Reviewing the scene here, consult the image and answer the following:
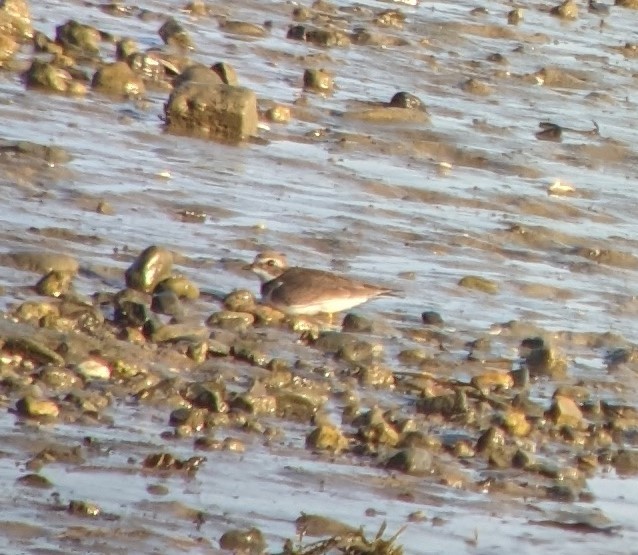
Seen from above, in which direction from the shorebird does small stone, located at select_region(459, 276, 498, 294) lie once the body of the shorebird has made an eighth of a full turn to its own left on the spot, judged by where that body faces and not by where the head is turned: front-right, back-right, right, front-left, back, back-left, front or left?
back

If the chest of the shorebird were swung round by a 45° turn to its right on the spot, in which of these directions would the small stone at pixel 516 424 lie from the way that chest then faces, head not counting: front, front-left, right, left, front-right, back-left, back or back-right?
back

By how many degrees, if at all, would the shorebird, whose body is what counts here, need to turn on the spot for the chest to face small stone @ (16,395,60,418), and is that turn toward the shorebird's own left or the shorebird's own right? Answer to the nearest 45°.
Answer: approximately 45° to the shorebird's own left

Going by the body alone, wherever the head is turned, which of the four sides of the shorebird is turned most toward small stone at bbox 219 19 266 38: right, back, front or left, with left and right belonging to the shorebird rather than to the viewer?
right

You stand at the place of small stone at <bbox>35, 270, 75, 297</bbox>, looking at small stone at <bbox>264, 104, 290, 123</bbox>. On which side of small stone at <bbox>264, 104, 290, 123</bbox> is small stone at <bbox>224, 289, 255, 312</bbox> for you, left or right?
right

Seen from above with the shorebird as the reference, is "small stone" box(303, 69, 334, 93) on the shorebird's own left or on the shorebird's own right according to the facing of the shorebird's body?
on the shorebird's own right

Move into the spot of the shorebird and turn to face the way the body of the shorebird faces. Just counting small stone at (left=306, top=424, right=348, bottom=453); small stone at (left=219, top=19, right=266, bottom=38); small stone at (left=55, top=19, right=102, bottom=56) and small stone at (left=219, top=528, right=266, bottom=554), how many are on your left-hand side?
2

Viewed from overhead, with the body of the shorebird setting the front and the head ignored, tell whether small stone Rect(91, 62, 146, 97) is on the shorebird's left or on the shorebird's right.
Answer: on the shorebird's right

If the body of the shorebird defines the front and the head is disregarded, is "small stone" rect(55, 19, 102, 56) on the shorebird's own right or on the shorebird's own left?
on the shorebird's own right

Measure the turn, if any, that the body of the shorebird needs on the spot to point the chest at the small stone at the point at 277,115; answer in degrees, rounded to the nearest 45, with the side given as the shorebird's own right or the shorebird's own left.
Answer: approximately 90° to the shorebird's own right

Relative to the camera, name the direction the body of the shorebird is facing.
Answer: to the viewer's left

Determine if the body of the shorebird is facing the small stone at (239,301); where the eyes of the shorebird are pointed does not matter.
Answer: yes

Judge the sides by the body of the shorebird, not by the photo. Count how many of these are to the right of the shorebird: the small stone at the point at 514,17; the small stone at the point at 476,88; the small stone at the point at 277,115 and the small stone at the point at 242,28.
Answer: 4

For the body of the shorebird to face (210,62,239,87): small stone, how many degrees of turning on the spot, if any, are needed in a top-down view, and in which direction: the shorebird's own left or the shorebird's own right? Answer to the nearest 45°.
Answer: approximately 90° to the shorebird's own right

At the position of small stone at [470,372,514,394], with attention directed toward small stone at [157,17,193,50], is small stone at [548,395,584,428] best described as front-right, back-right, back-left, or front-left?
back-right
